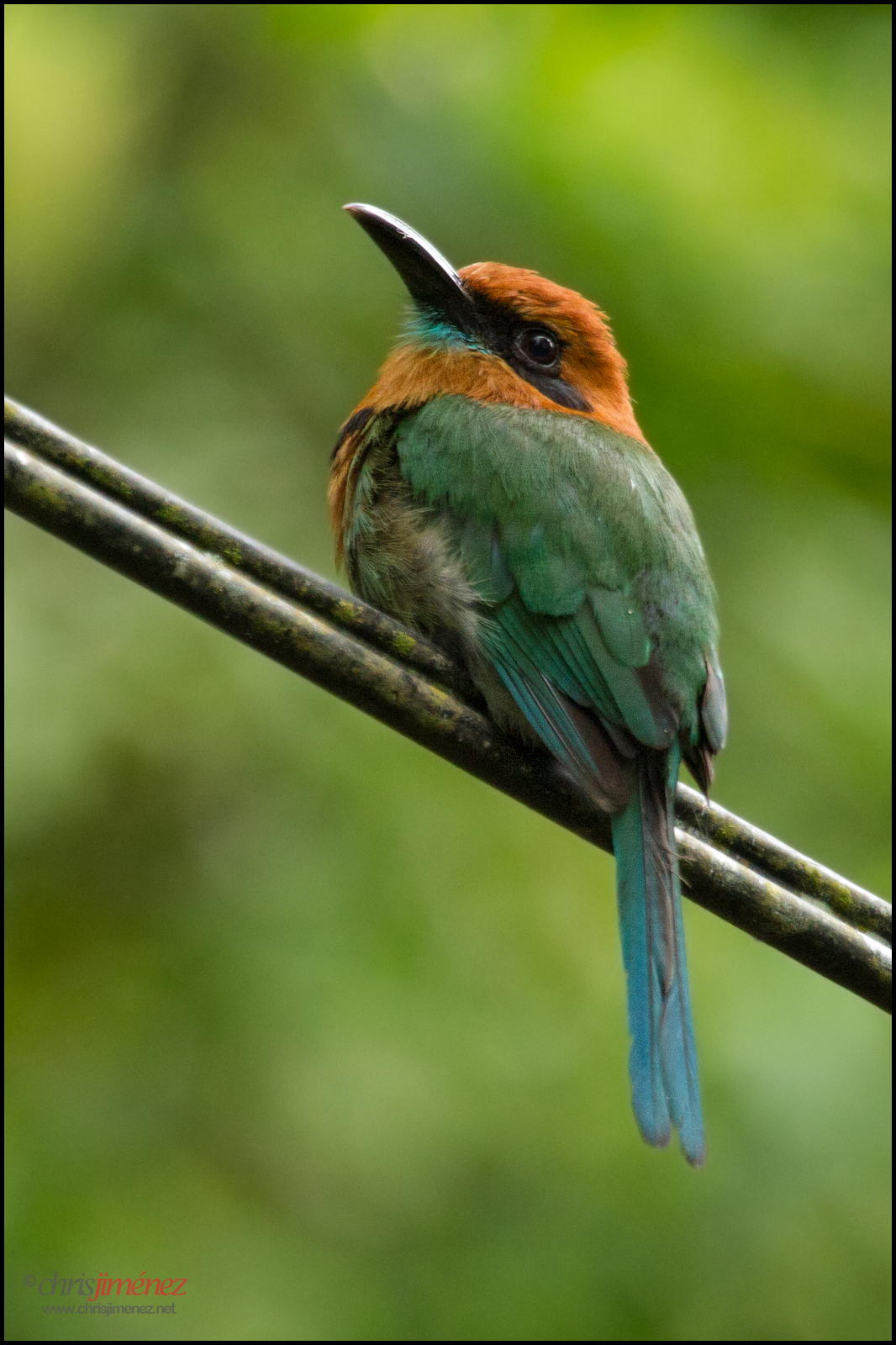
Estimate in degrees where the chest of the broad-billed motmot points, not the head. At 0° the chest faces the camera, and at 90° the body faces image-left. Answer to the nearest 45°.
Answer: approximately 135°
